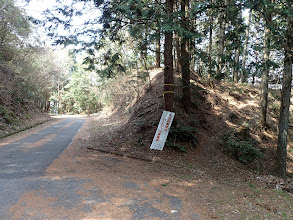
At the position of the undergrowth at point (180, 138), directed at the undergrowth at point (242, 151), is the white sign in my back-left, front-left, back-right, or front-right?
back-right

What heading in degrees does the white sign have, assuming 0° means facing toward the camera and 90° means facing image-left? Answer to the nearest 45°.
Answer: approximately 0°

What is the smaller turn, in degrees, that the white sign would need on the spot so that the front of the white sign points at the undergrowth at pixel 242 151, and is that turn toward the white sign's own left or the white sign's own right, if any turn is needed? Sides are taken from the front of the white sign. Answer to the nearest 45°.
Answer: approximately 135° to the white sign's own left

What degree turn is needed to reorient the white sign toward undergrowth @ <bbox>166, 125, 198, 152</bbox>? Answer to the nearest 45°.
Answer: approximately 135° to its left

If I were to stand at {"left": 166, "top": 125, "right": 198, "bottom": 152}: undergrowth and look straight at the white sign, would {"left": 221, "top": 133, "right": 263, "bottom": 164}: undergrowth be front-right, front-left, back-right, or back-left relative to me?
back-left
